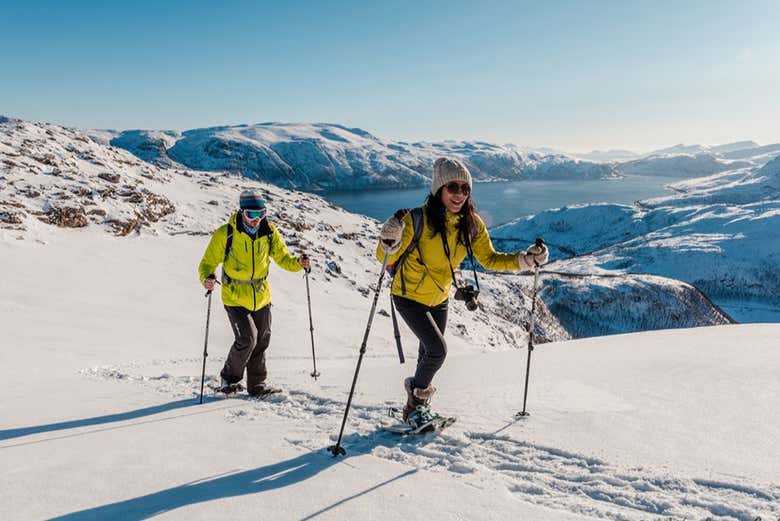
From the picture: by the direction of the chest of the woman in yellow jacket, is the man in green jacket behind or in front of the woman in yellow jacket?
behind

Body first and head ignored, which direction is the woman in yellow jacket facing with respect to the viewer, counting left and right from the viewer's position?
facing the viewer and to the right of the viewer
